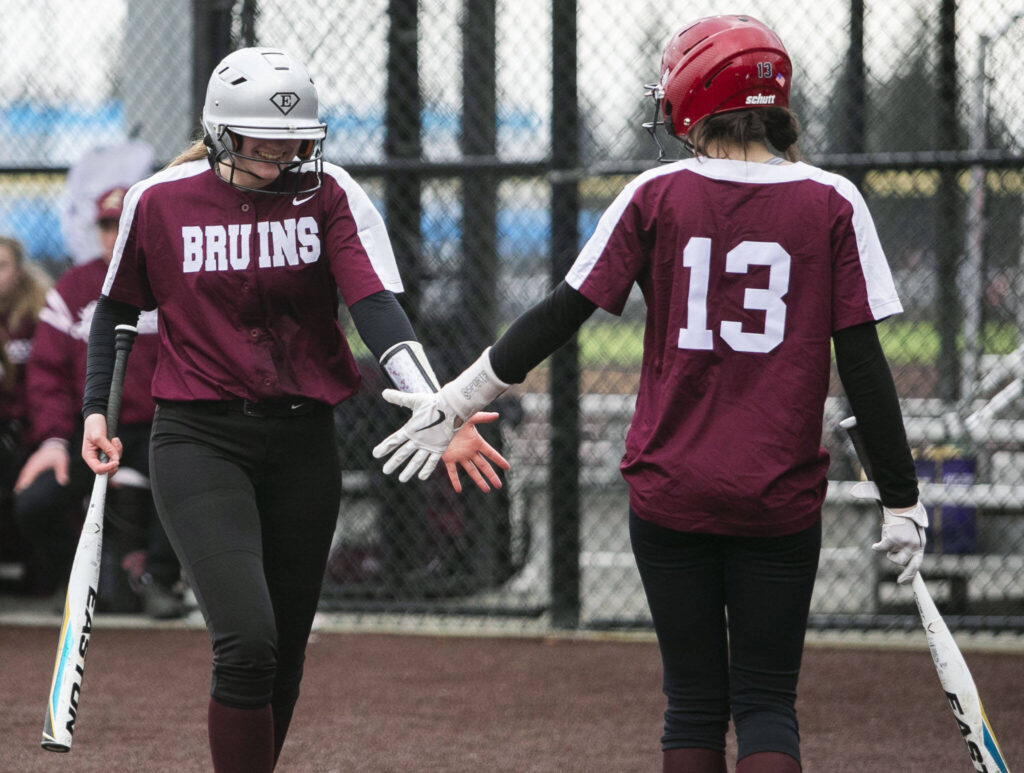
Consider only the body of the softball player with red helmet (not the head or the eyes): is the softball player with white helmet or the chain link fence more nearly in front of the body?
the chain link fence

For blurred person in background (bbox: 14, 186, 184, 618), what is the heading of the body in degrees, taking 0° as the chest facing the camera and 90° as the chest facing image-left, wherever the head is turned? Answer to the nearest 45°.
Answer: approximately 0°

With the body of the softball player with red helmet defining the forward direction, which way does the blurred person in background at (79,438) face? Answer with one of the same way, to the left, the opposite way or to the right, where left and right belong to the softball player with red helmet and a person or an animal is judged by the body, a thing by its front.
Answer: the opposite way

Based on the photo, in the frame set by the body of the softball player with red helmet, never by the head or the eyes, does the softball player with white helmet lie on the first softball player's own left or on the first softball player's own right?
on the first softball player's own left

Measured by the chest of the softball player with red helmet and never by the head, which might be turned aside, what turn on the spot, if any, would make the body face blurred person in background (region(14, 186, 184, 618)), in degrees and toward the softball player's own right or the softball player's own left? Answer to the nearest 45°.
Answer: approximately 45° to the softball player's own left

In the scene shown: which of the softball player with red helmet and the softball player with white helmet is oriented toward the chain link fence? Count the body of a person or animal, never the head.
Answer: the softball player with red helmet

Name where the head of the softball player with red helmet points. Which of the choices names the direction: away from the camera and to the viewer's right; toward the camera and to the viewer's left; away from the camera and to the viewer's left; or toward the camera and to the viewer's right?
away from the camera and to the viewer's left

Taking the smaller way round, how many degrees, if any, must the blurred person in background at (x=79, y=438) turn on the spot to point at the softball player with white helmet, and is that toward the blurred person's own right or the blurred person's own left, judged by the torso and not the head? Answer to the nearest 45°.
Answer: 0° — they already face them

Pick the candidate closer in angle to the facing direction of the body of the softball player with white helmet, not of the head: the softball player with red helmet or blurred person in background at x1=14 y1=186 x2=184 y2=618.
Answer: the softball player with red helmet

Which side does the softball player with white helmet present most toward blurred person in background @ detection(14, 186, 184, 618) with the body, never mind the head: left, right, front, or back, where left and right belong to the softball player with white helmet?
back

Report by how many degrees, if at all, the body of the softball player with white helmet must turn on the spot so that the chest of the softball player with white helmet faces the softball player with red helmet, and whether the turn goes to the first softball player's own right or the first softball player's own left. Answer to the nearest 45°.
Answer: approximately 45° to the first softball player's own left

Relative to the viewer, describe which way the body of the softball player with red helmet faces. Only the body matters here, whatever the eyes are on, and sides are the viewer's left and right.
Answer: facing away from the viewer

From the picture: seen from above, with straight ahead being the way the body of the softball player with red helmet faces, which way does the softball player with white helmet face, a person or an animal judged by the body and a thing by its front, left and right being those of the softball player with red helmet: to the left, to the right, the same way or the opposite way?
the opposite way
